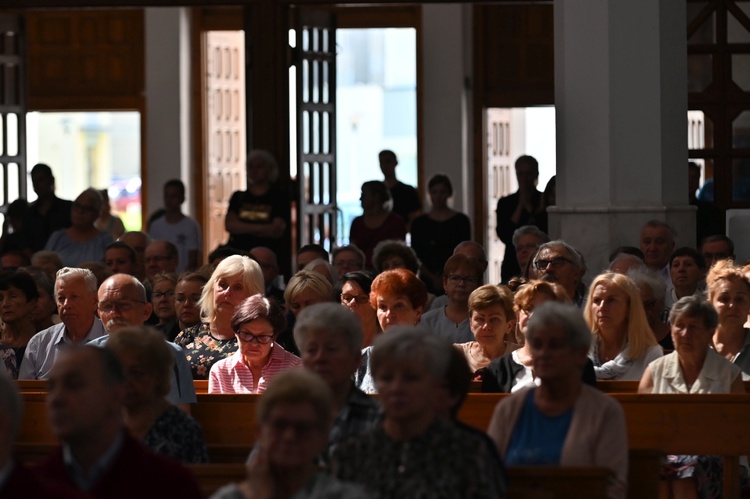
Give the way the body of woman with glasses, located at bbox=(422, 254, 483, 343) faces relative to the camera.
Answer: toward the camera

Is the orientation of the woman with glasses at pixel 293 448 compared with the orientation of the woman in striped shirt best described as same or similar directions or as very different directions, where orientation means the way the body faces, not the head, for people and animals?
same or similar directions

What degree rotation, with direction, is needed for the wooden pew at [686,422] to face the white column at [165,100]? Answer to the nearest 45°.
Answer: approximately 180°

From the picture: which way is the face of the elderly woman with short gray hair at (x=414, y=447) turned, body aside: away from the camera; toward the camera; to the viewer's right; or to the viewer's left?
toward the camera

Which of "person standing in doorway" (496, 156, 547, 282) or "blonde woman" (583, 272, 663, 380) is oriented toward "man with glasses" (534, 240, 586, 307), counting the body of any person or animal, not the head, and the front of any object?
the person standing in doorway

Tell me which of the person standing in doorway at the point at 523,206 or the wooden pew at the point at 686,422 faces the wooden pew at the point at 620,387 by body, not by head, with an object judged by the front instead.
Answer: the person standing in doorway

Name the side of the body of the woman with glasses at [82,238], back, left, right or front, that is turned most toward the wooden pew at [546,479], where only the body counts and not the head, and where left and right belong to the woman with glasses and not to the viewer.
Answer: front

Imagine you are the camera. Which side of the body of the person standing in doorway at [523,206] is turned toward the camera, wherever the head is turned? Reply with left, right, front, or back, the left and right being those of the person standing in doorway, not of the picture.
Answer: front

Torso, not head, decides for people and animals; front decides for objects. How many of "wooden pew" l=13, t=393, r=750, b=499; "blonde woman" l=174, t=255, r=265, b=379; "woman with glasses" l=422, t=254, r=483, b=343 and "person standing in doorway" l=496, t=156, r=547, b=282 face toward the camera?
4

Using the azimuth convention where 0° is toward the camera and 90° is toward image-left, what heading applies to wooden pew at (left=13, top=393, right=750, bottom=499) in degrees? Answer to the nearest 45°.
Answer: approximately 0°

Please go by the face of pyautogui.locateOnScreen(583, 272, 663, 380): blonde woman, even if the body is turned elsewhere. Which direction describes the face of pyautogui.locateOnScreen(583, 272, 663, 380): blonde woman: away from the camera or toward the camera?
toward the camera

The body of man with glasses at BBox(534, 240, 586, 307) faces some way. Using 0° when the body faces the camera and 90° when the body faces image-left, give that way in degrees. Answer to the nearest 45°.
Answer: approximately 45°

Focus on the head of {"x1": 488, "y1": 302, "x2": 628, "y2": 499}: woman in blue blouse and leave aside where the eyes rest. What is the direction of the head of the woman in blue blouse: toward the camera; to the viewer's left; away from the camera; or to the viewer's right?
toward the camera

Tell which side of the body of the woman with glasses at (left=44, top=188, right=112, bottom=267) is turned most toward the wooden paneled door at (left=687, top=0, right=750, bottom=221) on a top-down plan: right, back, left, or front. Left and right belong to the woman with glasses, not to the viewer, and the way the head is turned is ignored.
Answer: left

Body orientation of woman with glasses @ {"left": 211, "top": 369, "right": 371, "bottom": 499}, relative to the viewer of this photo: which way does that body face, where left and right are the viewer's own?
facing the viewer
